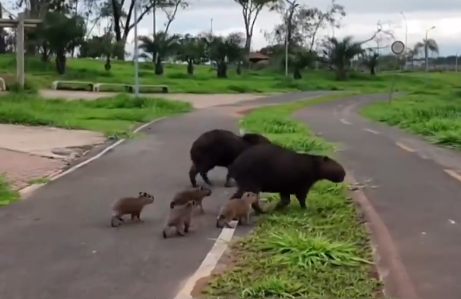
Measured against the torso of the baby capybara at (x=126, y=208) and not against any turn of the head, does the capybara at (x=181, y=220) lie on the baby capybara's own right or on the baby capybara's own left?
on the baby capybara's own right

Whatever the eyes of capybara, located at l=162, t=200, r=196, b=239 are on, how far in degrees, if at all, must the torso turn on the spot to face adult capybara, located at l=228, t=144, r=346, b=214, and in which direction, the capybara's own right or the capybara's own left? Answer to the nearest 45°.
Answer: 0° — it already faces it

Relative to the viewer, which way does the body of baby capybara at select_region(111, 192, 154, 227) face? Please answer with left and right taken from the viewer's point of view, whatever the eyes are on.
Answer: facing to the right of the viewer

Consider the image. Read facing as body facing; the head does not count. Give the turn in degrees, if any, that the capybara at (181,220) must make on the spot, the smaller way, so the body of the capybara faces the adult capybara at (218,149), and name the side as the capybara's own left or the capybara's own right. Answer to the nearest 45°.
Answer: approximately 45° to the capybara's own left

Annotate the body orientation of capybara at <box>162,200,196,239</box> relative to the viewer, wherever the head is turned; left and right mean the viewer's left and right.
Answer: facing away from the viewer and to the right of the viewer

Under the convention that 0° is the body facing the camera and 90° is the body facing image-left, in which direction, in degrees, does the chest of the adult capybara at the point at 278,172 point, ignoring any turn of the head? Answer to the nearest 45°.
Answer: approximately 270°

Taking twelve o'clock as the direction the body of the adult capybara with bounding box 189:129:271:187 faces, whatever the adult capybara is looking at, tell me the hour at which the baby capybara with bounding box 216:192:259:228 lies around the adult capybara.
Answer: The baby capybara is roughly at 3 o'clock from the adult capybara.
